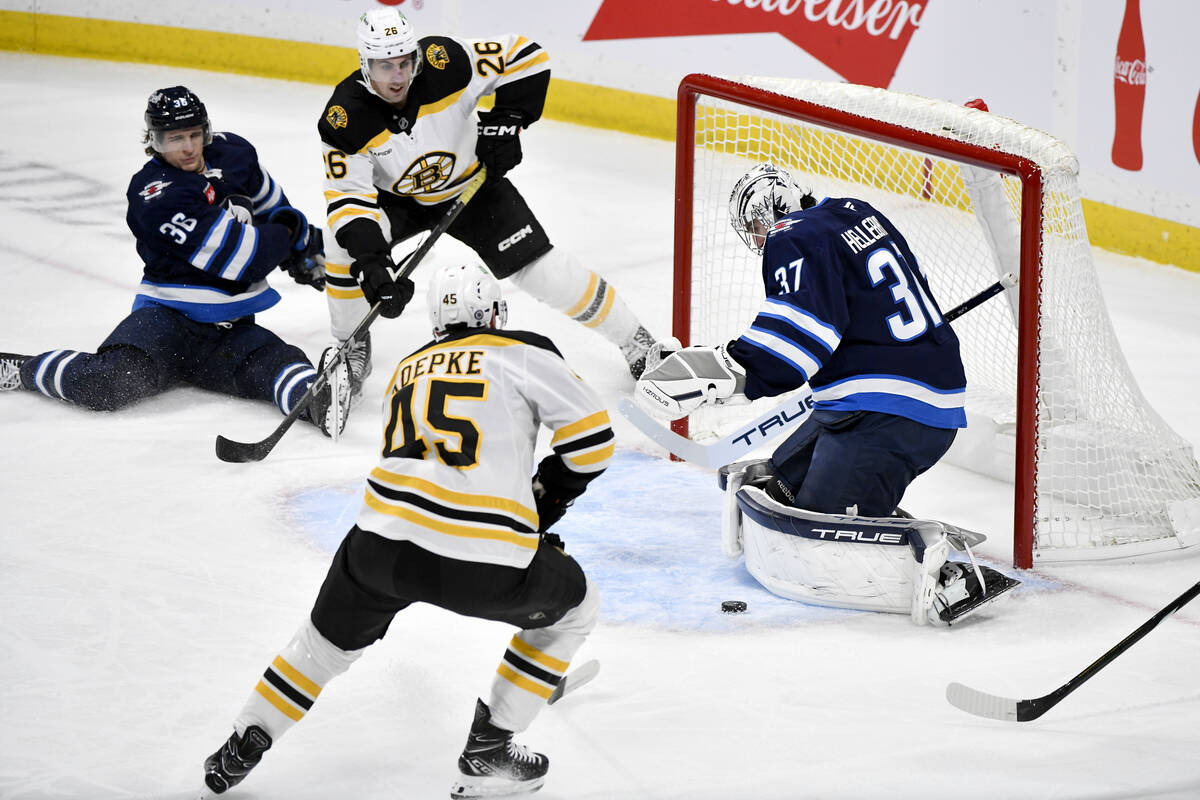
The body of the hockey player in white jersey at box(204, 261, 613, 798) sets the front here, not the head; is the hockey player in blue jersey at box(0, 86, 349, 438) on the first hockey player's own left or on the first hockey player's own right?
on the first hockey player's own left

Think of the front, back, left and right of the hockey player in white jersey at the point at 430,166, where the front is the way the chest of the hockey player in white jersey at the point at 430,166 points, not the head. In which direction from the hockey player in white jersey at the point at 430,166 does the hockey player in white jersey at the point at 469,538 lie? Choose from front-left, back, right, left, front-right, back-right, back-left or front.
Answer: front

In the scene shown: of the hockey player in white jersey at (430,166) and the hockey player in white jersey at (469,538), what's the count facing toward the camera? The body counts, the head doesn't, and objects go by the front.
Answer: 1

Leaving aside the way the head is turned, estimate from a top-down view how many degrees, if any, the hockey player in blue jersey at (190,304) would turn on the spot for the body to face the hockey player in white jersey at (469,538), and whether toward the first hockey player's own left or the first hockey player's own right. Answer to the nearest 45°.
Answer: approximately 45° to the first hockey player's own right

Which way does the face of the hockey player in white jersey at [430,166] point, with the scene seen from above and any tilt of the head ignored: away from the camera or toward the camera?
toward the camera

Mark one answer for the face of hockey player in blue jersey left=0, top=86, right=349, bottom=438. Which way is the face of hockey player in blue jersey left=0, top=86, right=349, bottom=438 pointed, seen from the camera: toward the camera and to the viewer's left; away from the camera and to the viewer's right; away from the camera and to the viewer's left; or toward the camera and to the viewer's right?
toward the camera and to the viewer's right

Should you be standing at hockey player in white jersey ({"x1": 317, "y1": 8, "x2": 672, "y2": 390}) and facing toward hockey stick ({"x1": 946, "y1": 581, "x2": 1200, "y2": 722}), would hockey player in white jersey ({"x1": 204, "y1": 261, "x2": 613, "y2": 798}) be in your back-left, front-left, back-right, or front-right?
front-right

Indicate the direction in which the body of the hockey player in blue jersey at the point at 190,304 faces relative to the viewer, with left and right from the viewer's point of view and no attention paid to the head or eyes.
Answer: facing the viewer and to the right of the viewer

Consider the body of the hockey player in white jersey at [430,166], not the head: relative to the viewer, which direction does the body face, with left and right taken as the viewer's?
facing the viewer

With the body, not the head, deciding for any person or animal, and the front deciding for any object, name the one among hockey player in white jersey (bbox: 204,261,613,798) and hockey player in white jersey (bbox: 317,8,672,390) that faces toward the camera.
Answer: hockey player in white jersey (bbox: 317,8,672,390)

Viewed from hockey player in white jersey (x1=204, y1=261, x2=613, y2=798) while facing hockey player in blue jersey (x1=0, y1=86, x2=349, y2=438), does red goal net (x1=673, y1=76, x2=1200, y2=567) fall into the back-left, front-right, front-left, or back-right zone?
front-right

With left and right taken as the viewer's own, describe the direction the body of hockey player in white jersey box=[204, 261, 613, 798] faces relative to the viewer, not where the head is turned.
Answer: facing away from the viewer and to the right of the viewer

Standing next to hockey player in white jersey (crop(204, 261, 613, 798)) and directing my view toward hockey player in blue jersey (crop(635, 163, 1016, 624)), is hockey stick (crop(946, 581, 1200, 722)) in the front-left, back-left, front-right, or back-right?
front-right
